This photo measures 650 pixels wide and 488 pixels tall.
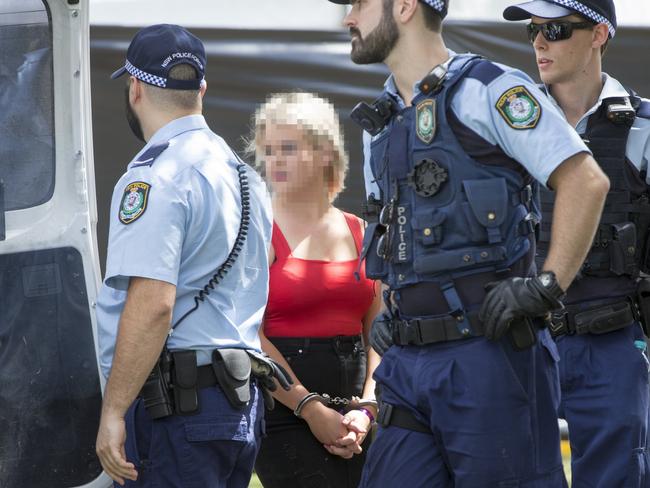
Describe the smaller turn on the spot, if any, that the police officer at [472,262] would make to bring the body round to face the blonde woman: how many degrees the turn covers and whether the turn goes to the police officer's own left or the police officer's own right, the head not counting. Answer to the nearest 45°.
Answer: approximately 90° to the police officer's own right

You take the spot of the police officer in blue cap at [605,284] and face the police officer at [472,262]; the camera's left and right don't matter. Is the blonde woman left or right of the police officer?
right

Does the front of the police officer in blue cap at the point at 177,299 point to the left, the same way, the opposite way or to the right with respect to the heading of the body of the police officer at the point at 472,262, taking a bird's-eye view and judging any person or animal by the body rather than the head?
to the right

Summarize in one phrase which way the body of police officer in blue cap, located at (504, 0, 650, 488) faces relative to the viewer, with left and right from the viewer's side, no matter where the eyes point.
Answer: facing the viewer and to the left of the viewer

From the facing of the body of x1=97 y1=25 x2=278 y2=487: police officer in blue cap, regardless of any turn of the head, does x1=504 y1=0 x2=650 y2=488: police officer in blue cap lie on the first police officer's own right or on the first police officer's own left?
on the first police officer's own right

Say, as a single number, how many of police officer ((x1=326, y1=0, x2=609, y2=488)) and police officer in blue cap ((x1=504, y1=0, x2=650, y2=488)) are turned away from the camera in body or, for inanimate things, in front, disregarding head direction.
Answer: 0

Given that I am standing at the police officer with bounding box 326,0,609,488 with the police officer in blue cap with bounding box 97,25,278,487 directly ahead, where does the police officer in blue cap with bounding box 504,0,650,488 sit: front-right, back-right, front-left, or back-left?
back-right

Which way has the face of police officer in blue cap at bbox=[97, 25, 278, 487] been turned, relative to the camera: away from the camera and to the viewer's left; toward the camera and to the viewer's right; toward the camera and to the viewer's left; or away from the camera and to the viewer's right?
away from the camera and to the viewer's left

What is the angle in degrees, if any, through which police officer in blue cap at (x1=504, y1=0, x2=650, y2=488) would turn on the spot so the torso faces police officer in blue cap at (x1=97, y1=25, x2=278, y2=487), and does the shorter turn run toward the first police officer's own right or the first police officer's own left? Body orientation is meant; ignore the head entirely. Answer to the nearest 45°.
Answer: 0° — they already face them

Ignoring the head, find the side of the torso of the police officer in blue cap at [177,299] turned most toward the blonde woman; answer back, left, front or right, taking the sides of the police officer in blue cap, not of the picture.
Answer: right

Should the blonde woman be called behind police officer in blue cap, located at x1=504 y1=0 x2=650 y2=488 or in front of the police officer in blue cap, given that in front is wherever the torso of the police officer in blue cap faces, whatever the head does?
in front

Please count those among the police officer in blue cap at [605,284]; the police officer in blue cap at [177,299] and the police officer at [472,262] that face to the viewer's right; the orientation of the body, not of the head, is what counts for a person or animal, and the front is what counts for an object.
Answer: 0

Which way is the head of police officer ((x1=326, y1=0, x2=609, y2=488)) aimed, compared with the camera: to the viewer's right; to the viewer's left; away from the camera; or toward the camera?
to the viewer's left
